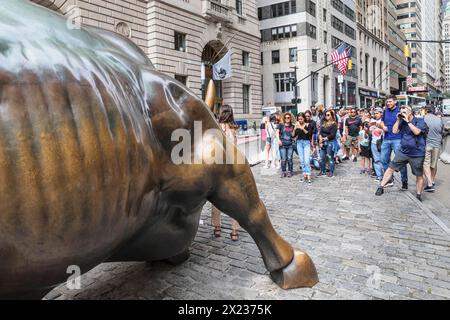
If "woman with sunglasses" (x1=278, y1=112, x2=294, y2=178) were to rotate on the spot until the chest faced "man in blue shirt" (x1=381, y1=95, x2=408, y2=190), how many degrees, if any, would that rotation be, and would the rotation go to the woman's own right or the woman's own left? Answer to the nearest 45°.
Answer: approximately 45° to the woman's own left

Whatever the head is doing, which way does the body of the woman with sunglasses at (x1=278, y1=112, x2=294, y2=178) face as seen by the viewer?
toward the camera

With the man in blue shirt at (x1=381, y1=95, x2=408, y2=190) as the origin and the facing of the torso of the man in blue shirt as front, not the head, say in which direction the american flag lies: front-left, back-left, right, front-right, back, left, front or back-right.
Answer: back-right

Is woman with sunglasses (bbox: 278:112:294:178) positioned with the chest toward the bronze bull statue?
yes

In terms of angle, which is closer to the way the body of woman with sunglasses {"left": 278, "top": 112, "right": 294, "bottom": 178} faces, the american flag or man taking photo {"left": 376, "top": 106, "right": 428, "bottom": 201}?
the man taking photo

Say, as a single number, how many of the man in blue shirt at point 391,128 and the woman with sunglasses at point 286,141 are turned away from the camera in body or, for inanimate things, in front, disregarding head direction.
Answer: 0

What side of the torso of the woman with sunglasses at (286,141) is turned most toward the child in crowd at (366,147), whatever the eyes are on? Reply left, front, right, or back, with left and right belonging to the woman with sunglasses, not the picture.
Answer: left

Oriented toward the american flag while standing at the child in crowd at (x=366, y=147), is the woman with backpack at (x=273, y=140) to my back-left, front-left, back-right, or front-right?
front-left

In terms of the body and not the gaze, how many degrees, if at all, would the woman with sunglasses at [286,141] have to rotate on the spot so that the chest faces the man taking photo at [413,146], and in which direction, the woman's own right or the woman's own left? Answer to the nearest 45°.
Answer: approximately 45° to the woman's own left
